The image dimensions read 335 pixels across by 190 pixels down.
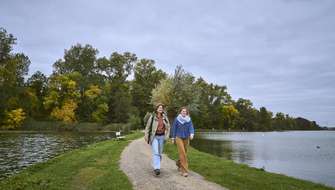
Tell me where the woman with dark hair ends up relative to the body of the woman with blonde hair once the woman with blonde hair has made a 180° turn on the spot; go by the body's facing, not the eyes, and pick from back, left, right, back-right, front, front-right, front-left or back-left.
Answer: left

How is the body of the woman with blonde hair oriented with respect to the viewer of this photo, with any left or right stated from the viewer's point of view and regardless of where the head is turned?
facing the viewer
